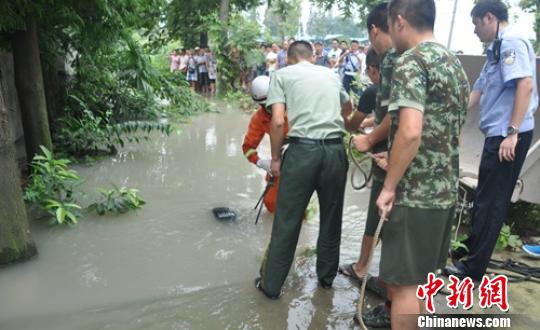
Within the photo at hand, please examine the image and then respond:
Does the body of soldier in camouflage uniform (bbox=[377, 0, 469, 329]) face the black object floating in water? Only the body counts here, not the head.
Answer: yes

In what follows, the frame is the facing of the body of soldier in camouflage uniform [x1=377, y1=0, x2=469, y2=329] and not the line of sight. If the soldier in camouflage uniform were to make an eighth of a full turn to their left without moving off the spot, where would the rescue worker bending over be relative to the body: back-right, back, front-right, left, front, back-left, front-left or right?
front-right

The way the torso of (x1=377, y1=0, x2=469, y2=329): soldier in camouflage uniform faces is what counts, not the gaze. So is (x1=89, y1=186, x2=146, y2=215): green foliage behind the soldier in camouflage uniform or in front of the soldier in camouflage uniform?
in front

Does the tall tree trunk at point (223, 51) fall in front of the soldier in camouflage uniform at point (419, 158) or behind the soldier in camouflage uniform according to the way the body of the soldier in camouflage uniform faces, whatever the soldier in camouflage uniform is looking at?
in front

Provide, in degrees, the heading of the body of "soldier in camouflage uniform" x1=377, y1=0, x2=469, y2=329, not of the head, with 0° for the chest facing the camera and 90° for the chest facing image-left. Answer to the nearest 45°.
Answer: approximately 135°

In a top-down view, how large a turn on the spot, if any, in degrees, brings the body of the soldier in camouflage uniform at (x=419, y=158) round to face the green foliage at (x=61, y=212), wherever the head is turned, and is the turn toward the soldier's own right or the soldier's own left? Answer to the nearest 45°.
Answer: approximately 45° to the soldier's own left

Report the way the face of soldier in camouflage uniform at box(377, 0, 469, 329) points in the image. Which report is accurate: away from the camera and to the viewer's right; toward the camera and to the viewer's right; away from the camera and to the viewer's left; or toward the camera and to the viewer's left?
away from the camera and to the viewer's left

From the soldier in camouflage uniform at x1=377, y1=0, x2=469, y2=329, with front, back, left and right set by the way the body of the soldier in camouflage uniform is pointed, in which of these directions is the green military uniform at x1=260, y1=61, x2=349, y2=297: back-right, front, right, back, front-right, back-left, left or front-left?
front

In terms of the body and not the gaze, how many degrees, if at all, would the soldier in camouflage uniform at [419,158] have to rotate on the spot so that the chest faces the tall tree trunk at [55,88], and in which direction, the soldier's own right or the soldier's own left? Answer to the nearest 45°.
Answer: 0° — they already face it
